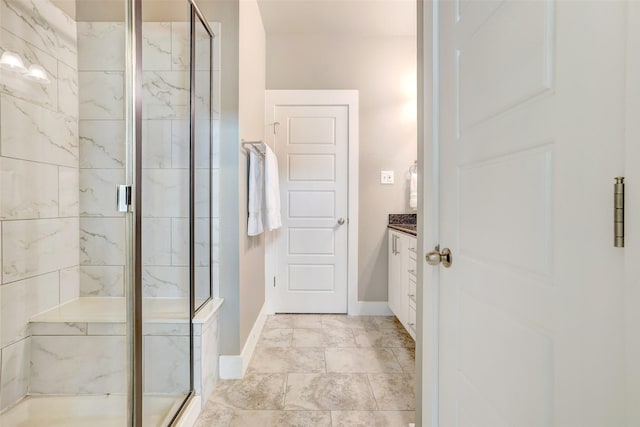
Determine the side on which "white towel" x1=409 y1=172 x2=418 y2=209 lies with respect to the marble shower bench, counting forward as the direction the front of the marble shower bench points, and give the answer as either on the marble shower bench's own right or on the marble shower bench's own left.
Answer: on the marble shower bench's own left

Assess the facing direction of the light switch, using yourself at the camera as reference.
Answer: facing the viewer

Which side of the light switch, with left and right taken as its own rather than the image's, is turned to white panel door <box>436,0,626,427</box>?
front

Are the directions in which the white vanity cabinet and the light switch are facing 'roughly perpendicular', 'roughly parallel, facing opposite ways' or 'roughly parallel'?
roughly perpendicular

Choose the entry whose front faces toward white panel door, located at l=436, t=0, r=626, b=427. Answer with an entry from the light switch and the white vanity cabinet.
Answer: the light switch

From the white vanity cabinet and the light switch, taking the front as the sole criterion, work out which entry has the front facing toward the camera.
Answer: the light switch

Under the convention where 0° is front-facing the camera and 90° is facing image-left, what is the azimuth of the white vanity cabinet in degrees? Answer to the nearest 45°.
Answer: approximately 90°

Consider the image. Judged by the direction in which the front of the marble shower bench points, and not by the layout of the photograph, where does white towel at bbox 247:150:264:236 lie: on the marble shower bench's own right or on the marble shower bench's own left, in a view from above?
on the marble shower bench's own left

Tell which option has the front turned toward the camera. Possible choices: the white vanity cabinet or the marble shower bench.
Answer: the marble shower bench

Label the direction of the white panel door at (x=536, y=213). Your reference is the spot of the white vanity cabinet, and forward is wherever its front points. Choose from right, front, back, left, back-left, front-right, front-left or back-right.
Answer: left
